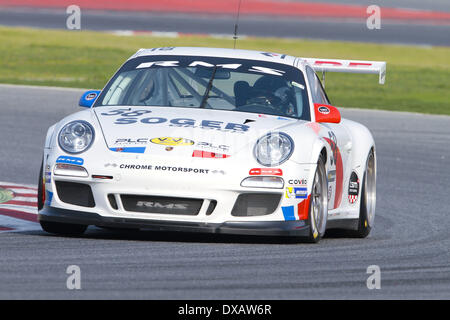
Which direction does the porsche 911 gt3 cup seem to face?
toward the camera
